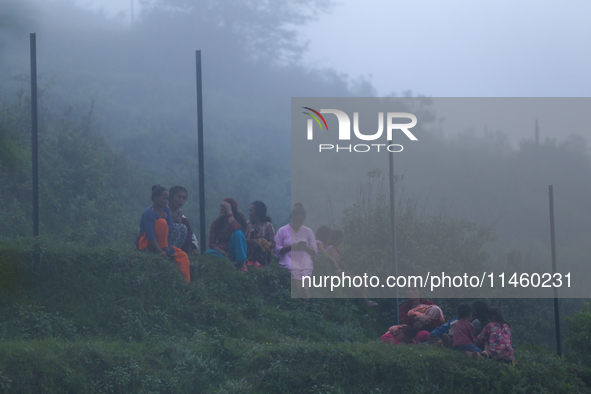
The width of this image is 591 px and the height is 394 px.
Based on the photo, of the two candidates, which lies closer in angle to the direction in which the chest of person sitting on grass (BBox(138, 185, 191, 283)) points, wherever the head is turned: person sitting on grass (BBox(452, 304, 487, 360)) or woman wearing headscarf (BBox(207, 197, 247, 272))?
the person sitting on grass

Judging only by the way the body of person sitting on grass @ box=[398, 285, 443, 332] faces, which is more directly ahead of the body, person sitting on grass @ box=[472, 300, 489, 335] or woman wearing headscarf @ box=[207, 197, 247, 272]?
the person sitting on grass

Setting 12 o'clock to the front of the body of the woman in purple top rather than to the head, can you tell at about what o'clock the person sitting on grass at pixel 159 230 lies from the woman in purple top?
The person sitting on grass is roughly at 2 o'clock from the woman in purple top.

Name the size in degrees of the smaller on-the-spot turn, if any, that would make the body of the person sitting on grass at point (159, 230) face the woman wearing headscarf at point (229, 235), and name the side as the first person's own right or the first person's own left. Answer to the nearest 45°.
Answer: approximately 90° to the first person's own left

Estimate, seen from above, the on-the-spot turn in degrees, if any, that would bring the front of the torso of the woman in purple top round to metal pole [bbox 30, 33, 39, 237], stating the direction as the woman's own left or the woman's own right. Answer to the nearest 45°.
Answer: approximately 90° to the woman's own right

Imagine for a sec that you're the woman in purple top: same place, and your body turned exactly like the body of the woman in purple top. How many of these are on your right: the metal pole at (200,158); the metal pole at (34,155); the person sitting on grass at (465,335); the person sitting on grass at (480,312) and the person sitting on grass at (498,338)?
2

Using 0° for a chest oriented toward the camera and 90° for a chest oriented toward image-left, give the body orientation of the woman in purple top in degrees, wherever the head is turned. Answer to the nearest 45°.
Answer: approximately 0°

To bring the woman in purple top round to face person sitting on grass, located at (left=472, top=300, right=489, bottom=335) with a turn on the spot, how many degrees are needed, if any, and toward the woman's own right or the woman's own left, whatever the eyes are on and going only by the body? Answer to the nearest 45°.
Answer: approximately 45° to the woman's own left
